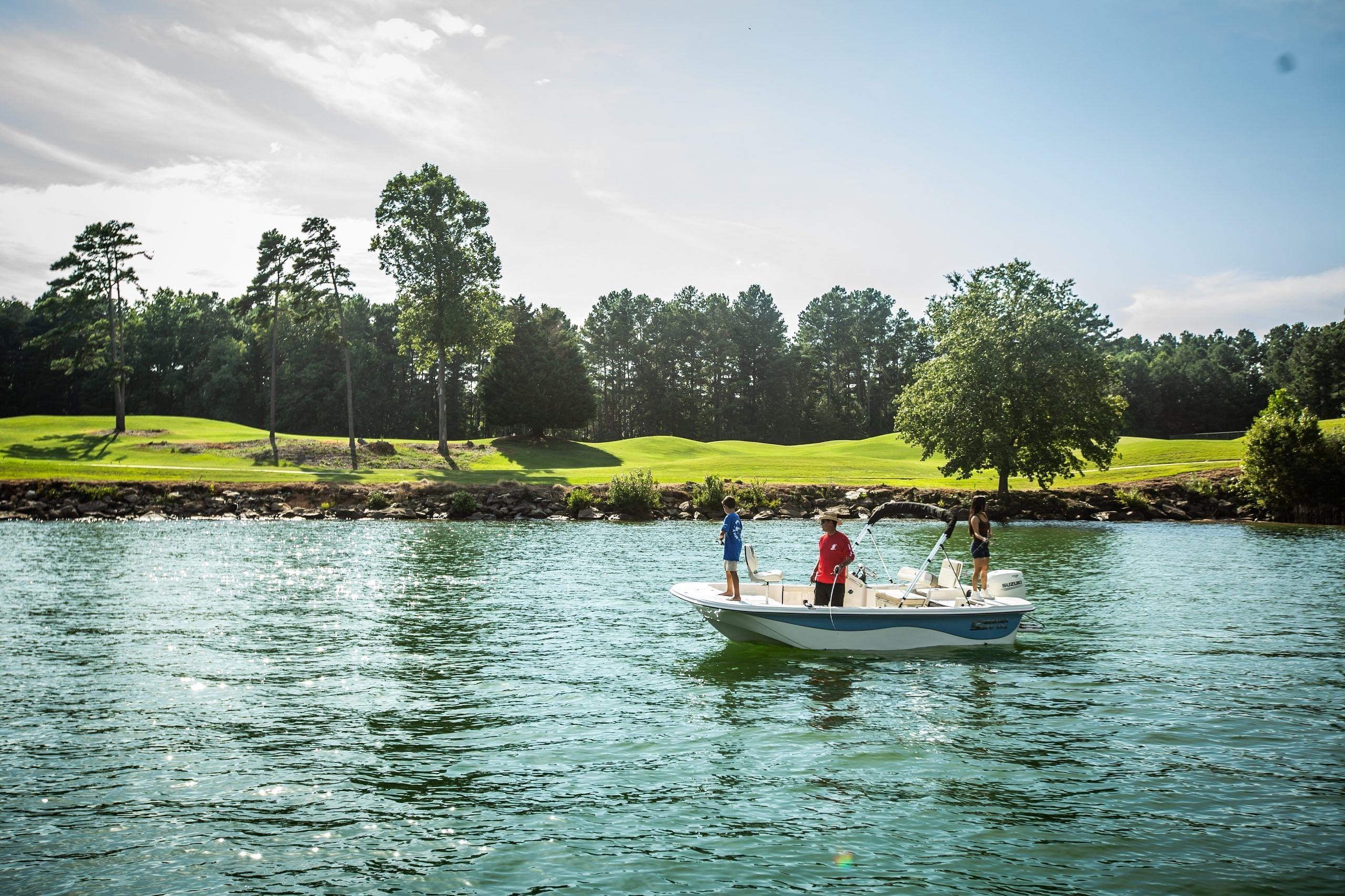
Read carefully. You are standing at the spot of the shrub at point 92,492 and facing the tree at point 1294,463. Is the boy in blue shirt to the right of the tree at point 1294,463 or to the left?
right

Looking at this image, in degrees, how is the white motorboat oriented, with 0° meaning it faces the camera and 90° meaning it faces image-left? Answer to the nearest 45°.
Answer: approximately 90°

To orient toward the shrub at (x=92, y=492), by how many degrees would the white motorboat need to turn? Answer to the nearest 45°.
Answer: approximately 45° to its right

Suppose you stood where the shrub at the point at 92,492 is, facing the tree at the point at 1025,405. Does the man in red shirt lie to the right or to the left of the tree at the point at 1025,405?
right

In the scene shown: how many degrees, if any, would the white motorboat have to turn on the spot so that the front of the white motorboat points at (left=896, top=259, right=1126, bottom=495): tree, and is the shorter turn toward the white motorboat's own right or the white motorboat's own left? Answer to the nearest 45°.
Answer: approximately 90° to the white motorboat's own right

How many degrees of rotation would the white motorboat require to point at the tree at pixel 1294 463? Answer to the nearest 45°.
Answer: approximately 135° to its right

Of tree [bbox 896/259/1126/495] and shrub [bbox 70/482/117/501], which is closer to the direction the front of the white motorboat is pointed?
the shrub
